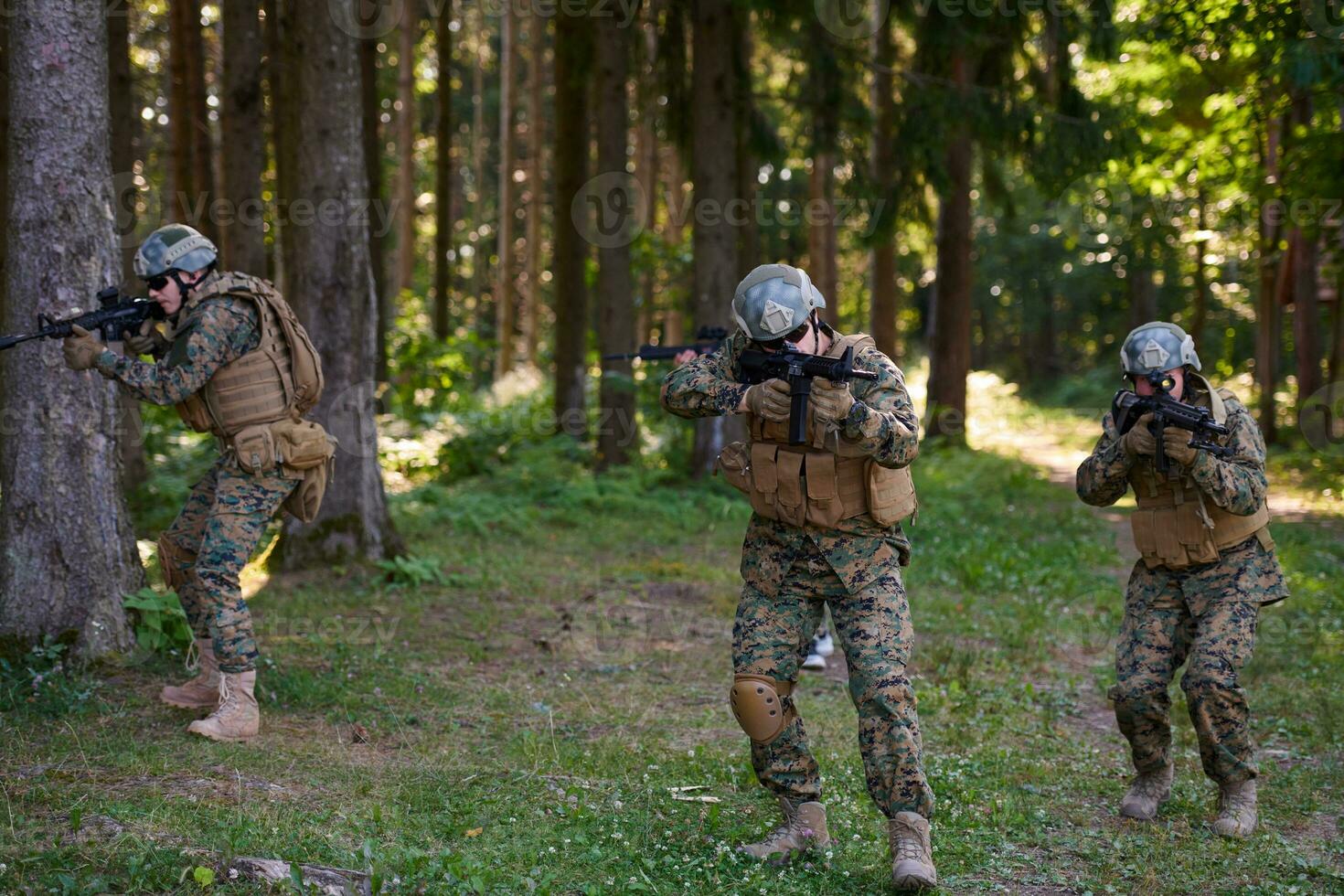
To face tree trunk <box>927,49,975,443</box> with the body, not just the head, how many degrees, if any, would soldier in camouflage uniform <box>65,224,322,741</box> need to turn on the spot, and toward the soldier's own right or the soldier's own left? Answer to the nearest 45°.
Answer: approximately 135° to the soldier's own right

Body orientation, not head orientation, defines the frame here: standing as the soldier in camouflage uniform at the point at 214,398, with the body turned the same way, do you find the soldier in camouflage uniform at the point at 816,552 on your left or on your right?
on your left

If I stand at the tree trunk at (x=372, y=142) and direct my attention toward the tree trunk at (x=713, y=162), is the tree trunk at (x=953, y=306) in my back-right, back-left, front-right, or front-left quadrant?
front-left

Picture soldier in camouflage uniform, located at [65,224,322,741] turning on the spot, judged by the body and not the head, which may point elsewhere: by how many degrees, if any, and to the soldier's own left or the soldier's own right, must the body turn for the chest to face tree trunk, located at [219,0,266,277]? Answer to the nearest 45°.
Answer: approximately 90° to the soldier's own right

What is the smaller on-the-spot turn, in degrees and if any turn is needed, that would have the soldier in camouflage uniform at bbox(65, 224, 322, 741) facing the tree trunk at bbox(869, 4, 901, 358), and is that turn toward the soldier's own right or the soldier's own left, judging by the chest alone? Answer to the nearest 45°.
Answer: approximately 135° to the soldier's own right

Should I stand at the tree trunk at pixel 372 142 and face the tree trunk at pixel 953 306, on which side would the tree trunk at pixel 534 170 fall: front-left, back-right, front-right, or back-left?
front-left

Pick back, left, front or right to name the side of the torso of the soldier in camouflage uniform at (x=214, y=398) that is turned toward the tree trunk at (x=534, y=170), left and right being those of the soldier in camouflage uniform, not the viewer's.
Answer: right

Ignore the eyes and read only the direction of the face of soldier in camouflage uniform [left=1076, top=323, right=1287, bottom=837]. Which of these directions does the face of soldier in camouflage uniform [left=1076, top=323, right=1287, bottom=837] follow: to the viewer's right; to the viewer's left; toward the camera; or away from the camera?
toward the camera

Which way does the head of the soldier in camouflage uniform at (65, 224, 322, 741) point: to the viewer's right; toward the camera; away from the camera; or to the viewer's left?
to the viewer's left

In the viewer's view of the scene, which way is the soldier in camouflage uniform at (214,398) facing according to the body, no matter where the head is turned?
to the viewer's left

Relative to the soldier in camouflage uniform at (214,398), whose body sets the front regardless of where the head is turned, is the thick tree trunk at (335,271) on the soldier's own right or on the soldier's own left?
on the soldier's own right

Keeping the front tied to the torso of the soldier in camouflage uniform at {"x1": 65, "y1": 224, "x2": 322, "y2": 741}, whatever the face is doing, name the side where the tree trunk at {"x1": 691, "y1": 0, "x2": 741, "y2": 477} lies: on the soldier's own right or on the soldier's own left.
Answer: on the soldier's own right

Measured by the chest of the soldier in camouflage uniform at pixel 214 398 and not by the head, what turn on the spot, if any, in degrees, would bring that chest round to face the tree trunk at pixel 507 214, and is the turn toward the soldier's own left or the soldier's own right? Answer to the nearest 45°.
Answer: approximately 90° to the soldier's own right

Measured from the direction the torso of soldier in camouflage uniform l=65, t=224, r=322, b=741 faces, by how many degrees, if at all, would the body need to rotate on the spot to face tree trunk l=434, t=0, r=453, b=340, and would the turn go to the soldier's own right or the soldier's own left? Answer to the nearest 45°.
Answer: approximately 90° to the soldier's own right
